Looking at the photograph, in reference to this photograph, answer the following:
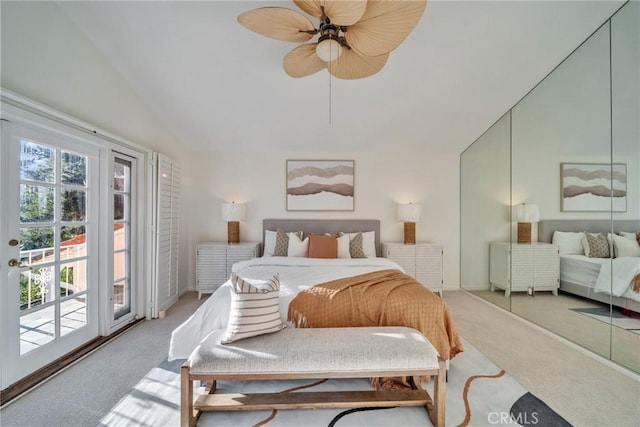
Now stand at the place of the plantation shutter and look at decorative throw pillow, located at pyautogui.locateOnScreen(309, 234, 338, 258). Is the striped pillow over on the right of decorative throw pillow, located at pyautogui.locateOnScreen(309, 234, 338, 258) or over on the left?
right

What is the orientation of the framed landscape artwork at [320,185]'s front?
toward the camera

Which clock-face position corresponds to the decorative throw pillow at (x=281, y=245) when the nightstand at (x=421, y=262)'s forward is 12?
The decorative throw pillow is roughly at 2 o'clock from the nightstand.

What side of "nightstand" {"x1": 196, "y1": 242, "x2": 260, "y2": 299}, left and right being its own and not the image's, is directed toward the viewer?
front

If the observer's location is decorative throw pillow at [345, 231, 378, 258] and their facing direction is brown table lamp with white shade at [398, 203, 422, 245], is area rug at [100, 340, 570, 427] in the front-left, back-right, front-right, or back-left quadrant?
back-right

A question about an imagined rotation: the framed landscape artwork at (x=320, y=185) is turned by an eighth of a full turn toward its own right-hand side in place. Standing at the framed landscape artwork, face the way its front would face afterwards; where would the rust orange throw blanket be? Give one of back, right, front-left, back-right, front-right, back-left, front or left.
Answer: front-left

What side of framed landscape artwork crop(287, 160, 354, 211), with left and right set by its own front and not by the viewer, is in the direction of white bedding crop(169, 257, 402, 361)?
front

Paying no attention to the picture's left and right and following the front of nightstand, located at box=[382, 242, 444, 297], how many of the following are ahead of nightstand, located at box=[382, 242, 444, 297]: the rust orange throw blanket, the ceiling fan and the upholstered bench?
3

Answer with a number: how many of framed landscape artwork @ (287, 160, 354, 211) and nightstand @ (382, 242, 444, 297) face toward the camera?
2

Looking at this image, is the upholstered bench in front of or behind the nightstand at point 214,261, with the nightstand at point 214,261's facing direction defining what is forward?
in front

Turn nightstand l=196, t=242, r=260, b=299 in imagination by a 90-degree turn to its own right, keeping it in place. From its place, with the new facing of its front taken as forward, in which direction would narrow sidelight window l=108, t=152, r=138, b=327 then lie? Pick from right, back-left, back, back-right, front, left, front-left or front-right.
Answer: front-left

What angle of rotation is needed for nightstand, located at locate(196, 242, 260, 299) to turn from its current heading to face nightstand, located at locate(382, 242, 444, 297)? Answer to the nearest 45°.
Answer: approximately 90° to its left

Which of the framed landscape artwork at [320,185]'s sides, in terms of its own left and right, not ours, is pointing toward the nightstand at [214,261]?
right

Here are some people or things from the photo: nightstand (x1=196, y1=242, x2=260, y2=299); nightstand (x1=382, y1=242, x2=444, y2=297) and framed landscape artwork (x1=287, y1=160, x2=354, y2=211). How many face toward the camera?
3

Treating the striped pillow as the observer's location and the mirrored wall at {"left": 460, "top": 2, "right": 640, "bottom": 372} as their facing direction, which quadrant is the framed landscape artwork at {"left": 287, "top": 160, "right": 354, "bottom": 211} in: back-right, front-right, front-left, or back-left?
front-left

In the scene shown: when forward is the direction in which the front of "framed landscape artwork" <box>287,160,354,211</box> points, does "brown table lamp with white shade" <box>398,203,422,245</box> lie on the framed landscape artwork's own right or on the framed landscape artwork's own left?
on the framed landscape artwork's own left
